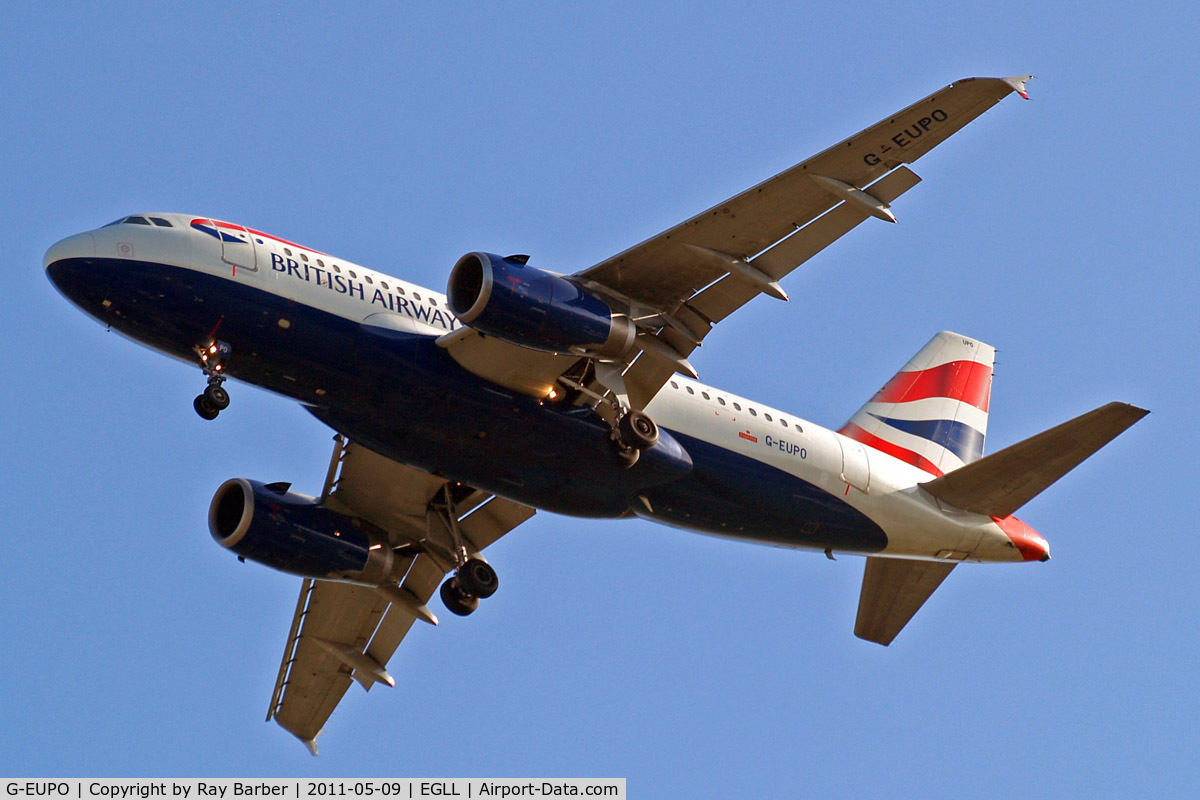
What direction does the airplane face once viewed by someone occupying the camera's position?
facing the viewer and to the left of the viewer
